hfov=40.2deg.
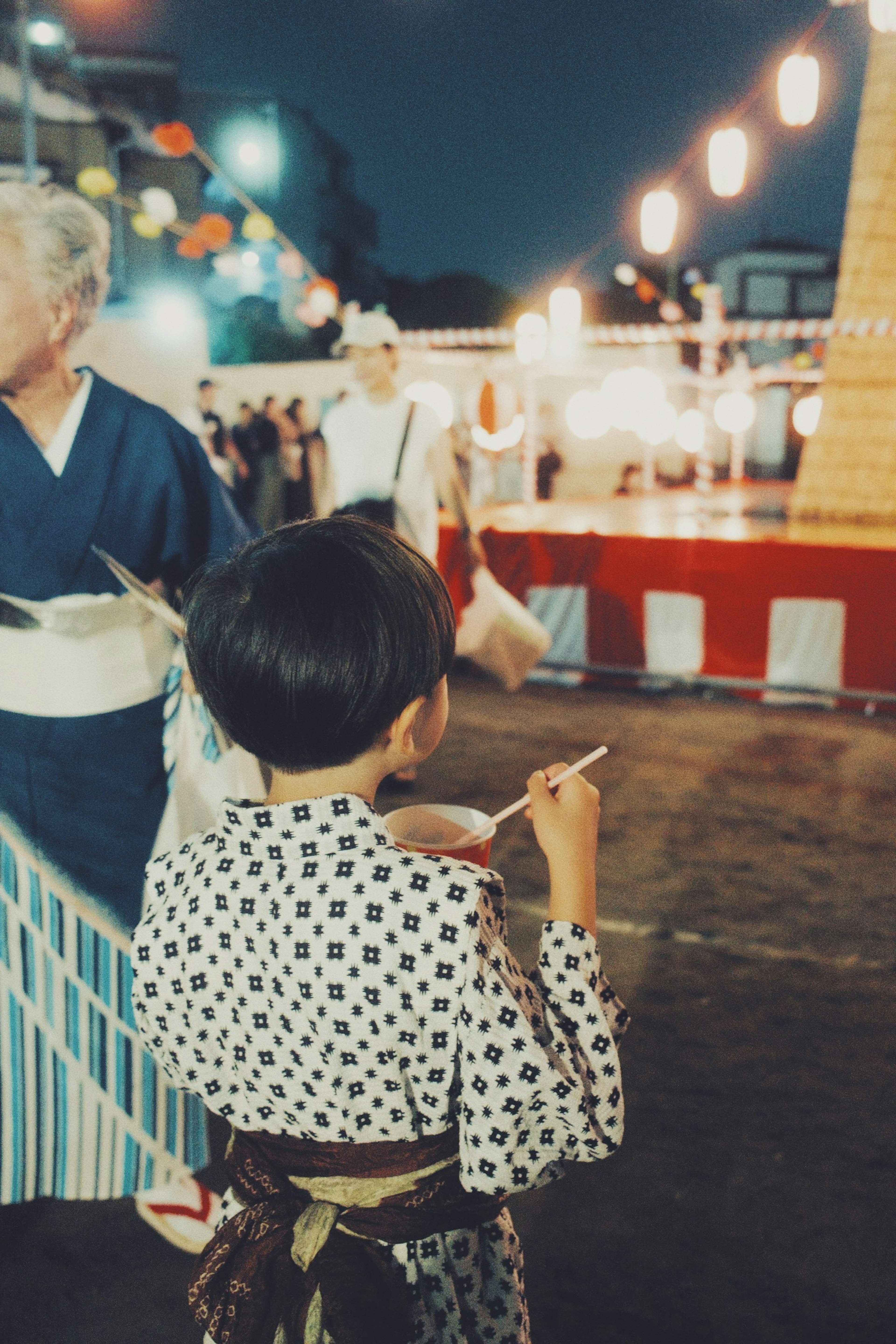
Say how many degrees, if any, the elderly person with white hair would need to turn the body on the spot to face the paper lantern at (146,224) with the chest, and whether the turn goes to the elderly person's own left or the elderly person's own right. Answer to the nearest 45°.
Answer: approximately 135° to the elderly person's own right

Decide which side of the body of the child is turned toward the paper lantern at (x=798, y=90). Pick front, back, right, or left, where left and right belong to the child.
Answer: front

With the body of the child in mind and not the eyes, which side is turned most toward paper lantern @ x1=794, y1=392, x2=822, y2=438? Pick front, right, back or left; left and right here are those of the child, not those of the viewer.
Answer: front

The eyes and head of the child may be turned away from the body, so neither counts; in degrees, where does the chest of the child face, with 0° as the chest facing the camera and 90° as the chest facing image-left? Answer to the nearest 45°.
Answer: approximately 225°

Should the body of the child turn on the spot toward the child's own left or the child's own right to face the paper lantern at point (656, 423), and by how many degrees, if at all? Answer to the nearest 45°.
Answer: approximately 45° to the child's own left

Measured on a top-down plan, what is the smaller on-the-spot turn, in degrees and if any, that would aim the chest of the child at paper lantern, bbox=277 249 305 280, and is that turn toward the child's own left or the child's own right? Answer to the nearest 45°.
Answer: approximately 45° to the child's own left

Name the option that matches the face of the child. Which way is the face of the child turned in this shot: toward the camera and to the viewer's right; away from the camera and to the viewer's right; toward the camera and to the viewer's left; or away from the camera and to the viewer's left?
away from the camera and to the viewer's right

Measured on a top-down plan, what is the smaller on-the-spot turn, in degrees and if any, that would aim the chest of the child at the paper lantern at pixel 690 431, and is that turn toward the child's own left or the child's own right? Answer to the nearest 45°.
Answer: approximately 45° to the child's own left

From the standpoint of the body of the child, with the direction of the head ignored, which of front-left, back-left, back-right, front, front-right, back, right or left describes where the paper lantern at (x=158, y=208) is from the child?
front-left

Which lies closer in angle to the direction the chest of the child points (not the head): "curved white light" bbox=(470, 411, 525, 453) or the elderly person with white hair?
the curved white light
